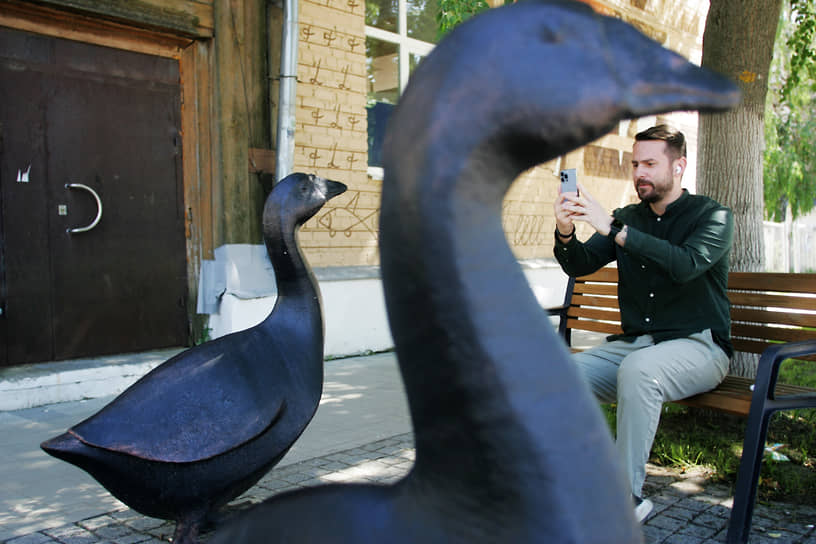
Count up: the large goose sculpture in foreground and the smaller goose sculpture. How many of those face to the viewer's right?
2

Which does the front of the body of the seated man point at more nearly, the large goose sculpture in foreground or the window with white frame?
the large goose sculpture in foreground

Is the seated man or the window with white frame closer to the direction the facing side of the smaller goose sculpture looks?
the seated man

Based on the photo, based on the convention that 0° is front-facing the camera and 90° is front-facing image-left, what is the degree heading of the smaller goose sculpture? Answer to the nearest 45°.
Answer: approximately 270°

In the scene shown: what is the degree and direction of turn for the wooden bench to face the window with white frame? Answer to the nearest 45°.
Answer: approximately 90° to its right

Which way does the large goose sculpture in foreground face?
to the viewer's right

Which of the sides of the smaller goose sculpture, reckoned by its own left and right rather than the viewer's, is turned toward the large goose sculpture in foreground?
right

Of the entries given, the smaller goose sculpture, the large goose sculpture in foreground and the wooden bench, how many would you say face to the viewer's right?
2

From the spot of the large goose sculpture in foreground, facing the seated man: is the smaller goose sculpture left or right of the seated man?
left

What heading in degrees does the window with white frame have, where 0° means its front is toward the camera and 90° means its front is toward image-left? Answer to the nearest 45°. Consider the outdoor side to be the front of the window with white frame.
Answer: approximately 315°
